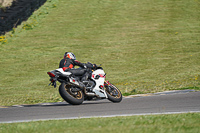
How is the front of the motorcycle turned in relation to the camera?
facing away from the viewer and to the right of the viewer
